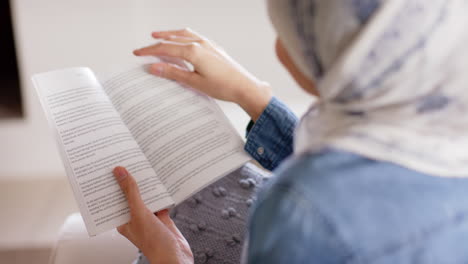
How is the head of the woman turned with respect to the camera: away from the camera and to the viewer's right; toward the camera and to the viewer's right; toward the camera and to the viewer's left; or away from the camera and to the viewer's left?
away from the camera and to the viewer's left

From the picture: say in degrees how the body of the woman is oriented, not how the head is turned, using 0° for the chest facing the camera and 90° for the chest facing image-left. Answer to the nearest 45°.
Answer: approximately 135°
